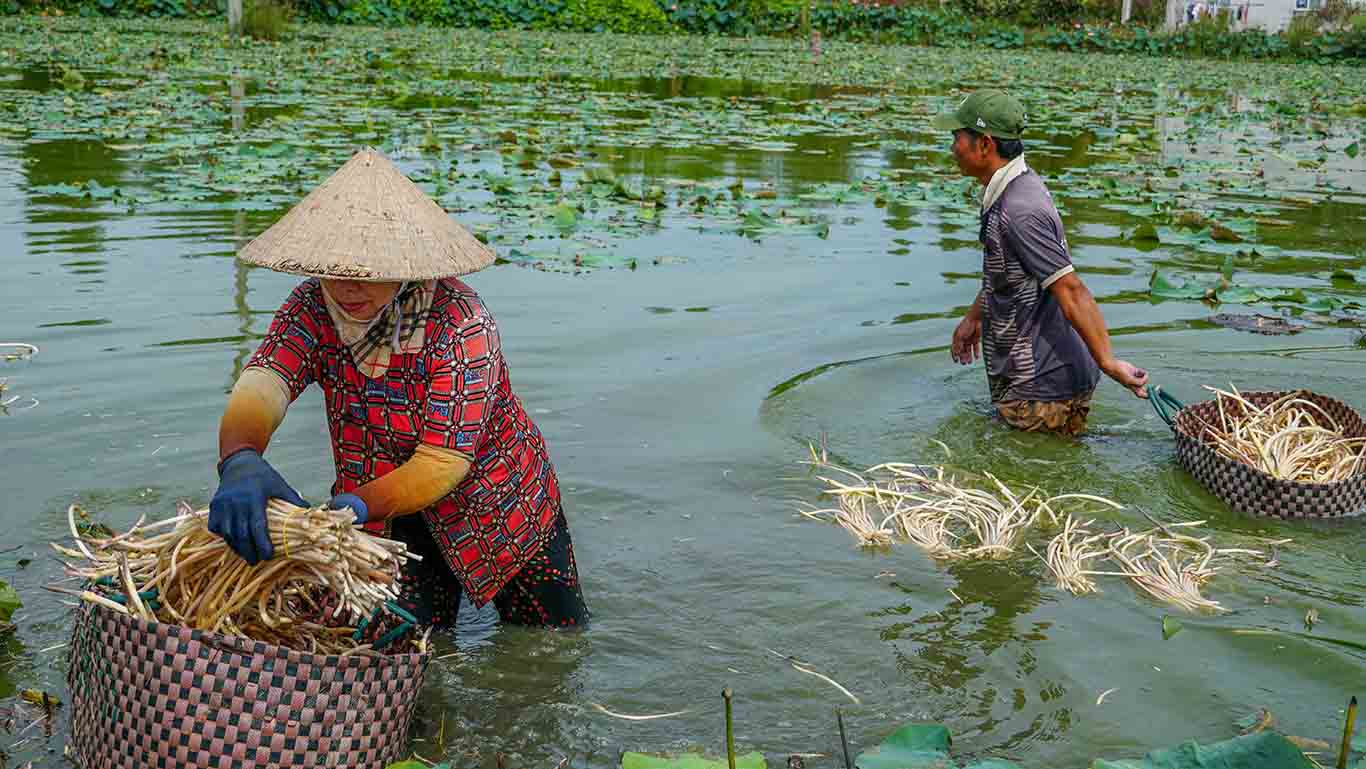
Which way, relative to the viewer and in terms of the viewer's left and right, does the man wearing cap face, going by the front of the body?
facing to the left of the viewer

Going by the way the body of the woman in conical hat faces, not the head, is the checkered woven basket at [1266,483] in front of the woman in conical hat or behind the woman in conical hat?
behind

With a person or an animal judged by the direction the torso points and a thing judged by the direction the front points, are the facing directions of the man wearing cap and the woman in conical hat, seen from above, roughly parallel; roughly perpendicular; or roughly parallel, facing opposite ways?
roughly perpendicular

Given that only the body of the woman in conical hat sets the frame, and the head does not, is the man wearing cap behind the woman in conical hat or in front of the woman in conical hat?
behind

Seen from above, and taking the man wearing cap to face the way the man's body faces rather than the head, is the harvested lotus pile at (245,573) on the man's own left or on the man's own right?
on the man's own left

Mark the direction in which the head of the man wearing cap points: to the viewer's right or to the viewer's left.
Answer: to the viewer's left

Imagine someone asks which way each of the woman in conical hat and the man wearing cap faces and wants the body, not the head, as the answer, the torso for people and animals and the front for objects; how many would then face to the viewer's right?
0

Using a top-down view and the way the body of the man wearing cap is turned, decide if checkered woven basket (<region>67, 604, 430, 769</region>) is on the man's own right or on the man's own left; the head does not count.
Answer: on the man's own left

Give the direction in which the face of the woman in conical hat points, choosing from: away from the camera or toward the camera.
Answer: toward the camera

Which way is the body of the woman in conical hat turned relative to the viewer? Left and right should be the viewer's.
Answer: facing the viewer and to the left of the viewer

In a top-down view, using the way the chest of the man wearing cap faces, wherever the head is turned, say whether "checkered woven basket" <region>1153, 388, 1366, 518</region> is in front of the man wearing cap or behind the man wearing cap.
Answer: behind

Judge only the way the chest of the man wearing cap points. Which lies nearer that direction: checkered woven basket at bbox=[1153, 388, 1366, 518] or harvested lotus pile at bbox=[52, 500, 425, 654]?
the harvested lotus pile

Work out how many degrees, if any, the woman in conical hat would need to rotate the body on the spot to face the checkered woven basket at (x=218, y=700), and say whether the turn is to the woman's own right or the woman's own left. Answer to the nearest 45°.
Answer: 0° — they already face it
